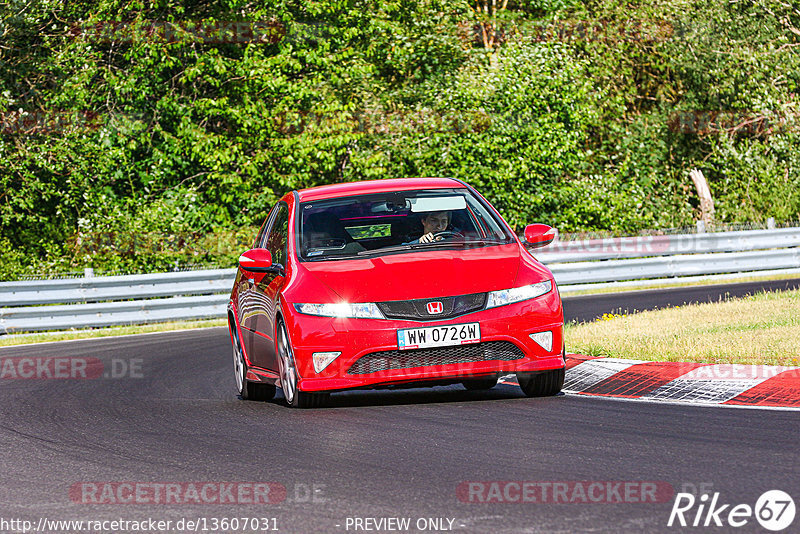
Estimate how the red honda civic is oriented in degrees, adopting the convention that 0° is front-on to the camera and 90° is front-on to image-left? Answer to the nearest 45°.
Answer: approximately 0°

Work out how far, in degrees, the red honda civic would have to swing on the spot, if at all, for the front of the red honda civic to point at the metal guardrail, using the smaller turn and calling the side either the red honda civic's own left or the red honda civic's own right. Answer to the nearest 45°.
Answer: approximately 180°

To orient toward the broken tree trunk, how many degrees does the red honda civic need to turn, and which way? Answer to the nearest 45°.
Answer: approximately 180°
